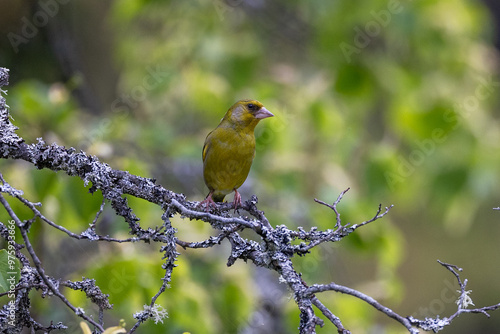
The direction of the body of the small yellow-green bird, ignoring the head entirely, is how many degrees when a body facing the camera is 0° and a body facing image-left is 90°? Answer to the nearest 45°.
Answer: approximately 315°
